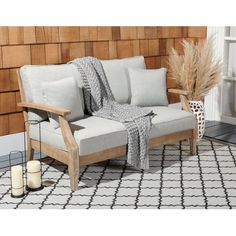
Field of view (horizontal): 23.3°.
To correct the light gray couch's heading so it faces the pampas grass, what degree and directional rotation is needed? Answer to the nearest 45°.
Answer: approximately 90° to its left

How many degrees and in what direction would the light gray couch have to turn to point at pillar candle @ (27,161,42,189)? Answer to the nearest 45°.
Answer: approximately 90° to its right

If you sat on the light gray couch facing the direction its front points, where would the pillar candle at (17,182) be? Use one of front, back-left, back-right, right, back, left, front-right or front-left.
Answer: right

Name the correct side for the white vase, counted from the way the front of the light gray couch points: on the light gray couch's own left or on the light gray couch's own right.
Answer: on the light gray couch's own left

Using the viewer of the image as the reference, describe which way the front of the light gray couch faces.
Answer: facing the viewer and to the right of the viewer
